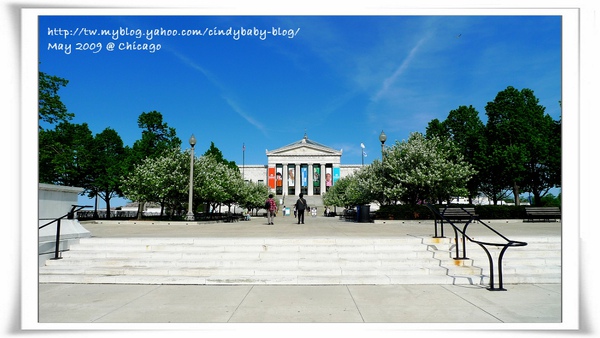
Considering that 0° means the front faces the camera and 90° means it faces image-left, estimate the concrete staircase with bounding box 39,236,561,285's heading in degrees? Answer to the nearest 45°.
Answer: approximately 0°

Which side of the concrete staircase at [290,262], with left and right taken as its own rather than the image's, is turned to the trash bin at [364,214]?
back

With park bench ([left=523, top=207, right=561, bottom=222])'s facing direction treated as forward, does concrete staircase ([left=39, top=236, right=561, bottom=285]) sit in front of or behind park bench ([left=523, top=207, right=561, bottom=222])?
in front

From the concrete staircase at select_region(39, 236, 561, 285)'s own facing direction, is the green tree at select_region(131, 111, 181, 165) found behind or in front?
behind
